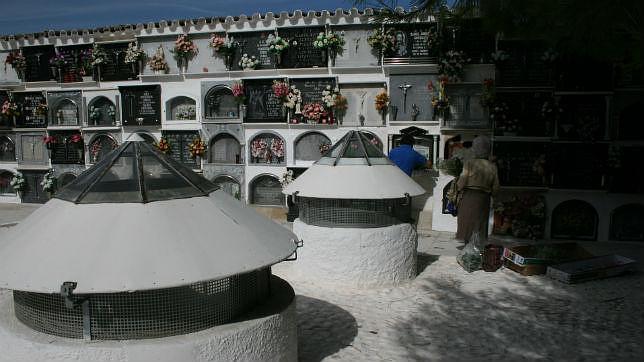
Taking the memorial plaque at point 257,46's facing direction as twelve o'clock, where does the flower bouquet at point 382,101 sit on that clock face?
The flower bouquet is roughly at 10 o'clock from the memorial plaque.

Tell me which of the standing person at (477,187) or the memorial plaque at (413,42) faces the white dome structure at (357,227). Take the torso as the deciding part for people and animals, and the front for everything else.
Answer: the memorial plaque

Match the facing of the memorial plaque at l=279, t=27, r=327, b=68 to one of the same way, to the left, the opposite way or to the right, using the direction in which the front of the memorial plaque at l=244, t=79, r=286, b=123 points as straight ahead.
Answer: the same way

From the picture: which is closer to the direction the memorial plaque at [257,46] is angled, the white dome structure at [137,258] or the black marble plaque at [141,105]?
the white dome structure

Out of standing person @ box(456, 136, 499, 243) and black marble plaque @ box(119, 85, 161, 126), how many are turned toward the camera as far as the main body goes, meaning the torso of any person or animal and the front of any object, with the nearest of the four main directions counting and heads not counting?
1

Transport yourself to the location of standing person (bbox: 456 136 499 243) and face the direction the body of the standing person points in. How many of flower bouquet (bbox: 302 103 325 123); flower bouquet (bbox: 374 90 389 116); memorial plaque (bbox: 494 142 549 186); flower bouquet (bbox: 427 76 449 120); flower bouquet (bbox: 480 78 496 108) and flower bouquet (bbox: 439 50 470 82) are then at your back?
0

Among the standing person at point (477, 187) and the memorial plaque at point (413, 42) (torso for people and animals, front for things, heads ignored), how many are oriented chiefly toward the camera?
1

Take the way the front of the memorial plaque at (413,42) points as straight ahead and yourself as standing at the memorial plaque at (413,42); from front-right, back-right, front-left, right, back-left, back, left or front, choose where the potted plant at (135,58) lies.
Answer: right

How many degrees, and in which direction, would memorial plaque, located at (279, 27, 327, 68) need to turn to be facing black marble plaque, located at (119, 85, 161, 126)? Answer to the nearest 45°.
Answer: approximately 90° to its right

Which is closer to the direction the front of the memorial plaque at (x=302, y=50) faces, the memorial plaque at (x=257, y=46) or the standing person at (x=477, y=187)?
the standing person

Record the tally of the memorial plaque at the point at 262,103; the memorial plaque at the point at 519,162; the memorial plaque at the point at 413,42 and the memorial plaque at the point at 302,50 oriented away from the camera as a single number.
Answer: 0

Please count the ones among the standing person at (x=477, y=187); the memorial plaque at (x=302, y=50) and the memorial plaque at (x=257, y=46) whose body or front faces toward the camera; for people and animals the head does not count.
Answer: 2

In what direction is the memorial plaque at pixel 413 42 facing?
toward the camera

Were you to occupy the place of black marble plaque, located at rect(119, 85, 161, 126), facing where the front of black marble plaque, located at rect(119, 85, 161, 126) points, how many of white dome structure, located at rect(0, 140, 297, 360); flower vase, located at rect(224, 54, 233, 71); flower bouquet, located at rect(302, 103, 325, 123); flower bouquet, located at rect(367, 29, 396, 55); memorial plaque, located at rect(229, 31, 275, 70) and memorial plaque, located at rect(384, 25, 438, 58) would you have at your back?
0

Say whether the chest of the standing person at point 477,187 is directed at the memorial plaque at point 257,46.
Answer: no
